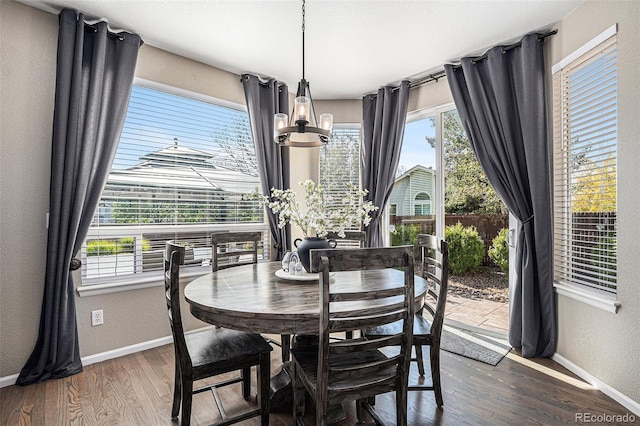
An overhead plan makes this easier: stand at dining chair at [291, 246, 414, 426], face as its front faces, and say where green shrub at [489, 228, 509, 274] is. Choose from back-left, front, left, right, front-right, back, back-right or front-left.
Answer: right

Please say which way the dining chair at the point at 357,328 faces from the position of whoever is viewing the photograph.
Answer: facing away from the viewer and to the left of the viewer

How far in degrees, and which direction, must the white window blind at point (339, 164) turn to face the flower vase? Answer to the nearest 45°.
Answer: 0° — it already faces it

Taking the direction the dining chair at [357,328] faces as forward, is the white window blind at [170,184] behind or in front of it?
in front

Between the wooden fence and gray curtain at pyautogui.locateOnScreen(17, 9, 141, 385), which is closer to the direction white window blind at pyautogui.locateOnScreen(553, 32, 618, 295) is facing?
the gray curtain

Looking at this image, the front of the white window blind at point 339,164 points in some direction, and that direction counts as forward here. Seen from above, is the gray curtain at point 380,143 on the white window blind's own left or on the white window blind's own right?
on the white window blind's own left

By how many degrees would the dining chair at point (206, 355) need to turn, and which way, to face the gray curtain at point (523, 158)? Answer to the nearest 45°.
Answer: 0° — it already faces it

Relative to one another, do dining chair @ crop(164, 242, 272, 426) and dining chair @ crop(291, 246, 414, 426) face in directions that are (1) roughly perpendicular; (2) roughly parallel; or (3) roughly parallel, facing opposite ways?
roughly perpendicular

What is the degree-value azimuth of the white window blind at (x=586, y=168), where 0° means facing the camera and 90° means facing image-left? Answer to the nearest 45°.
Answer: approximately 45°

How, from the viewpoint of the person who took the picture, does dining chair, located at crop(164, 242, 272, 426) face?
facing to the right of the viewer

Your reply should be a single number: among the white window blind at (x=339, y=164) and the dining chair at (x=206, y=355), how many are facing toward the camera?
1

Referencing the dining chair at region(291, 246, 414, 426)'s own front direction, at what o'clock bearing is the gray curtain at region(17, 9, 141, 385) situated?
The gray curtain is roughly at 11 o'clock from the dining chair.
